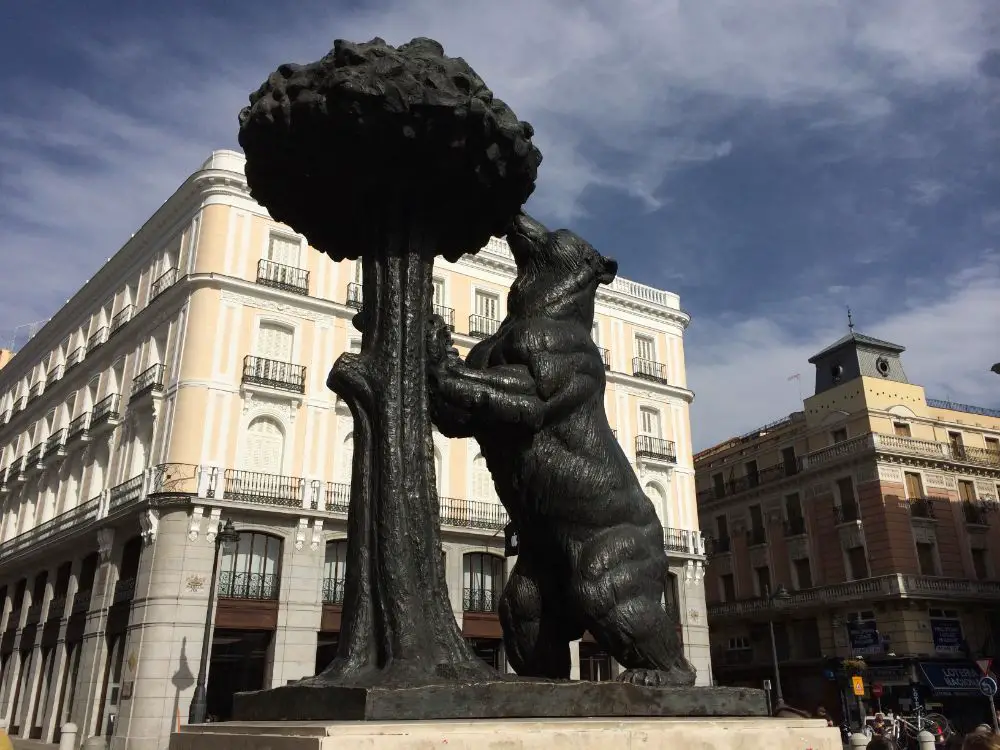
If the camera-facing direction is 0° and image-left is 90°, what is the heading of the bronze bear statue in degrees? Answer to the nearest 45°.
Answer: approximately 90°

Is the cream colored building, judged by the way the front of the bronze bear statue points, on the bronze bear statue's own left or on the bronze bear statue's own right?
on the bronze bear statue's own right
